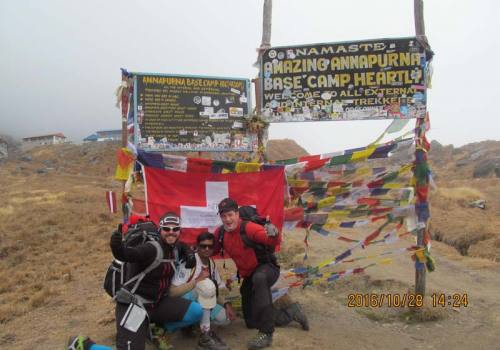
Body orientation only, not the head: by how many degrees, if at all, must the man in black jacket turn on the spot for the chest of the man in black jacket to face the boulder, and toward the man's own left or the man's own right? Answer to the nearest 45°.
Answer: approximately 90° to the man's own left

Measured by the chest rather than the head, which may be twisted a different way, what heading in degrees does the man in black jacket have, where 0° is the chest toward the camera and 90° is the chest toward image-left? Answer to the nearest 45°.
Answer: approximately 315°

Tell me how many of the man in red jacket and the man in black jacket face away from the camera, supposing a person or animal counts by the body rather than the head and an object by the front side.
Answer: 0

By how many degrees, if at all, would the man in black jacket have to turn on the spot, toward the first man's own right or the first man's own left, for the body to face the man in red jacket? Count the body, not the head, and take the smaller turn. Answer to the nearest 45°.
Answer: approximately 45° to the first man's own left

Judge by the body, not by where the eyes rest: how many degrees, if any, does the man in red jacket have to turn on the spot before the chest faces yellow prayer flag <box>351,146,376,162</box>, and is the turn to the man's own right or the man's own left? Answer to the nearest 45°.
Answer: approximately 180°

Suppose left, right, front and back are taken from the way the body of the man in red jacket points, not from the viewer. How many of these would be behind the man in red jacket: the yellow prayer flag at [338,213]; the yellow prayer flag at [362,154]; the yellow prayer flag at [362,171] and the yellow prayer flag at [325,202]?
4

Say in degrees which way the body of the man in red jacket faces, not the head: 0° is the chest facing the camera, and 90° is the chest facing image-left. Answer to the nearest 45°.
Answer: approximately 45°

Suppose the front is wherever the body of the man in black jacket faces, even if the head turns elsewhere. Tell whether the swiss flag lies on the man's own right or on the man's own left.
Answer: on the man's own left

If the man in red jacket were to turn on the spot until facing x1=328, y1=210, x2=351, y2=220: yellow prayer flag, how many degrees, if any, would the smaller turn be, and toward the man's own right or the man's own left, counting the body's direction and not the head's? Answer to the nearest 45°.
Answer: approximately 180°
